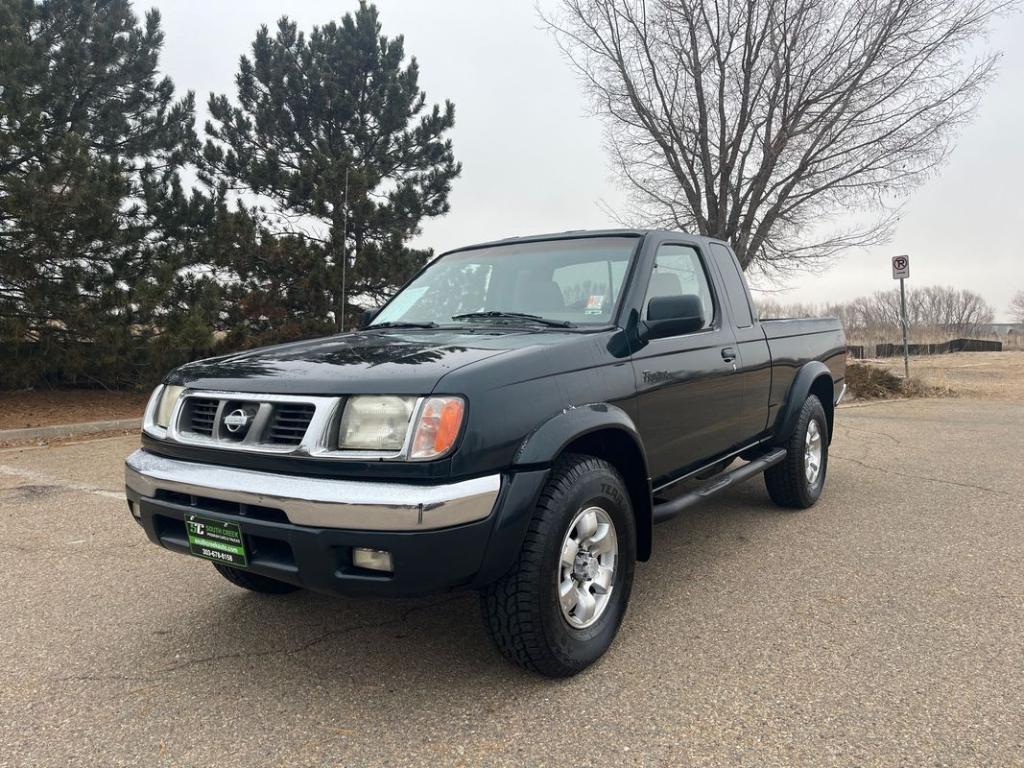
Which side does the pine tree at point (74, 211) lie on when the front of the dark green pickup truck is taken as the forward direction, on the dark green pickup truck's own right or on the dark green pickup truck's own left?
on the dark green pickup truck's own right

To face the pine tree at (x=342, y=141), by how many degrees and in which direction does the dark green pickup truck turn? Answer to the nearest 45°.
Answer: approximately 135° to its right

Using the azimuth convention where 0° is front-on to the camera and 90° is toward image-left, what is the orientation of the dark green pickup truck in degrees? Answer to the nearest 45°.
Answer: approximately 45°

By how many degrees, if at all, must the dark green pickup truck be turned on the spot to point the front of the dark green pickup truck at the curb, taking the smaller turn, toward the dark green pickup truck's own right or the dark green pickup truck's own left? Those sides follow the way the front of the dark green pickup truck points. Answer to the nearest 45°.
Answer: approximately 90° to the dark green pickup truck's own right
